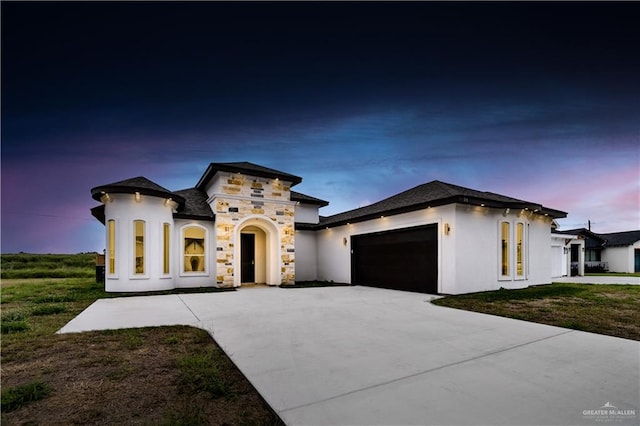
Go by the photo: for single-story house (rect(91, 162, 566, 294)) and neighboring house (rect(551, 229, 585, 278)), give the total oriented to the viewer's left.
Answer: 0

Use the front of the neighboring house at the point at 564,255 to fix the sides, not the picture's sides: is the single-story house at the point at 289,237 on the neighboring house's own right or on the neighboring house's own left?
on the neighboring house's own right

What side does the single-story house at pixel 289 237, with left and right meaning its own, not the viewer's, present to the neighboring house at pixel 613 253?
left

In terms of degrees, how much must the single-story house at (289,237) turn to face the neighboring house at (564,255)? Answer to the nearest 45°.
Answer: approximately 90° to its left
